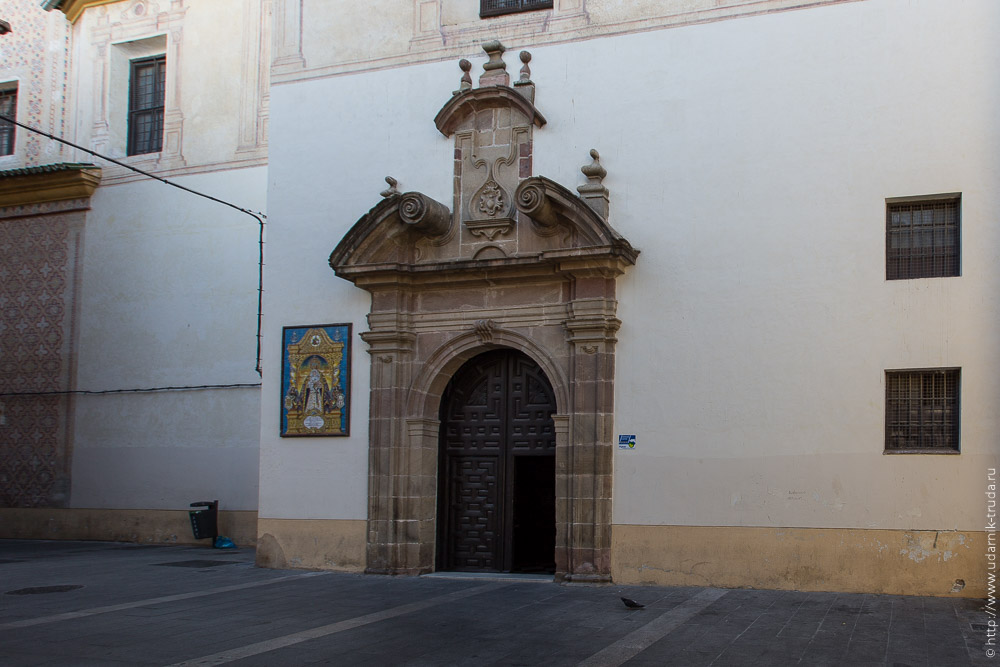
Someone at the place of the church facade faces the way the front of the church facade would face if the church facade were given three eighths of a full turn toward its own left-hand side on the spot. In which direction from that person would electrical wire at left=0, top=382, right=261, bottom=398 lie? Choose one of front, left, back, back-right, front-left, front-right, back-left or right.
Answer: left

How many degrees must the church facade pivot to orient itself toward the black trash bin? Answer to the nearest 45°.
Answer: approximately 135° to its right

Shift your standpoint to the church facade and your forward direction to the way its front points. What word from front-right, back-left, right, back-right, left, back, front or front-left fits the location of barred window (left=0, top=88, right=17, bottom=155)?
back-right

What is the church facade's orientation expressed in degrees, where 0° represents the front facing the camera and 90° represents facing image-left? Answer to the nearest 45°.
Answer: approximately 0°
